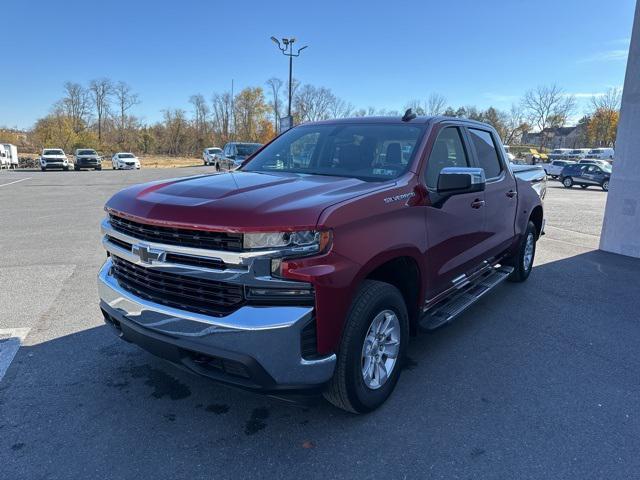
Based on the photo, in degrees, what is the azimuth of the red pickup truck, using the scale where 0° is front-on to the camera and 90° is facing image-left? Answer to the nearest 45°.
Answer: approximately 45°

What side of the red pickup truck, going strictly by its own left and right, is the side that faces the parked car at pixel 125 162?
right

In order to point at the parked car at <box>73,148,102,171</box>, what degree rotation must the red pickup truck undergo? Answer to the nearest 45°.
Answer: approximately 90° to its right

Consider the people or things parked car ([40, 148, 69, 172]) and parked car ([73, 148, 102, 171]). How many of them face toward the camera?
2

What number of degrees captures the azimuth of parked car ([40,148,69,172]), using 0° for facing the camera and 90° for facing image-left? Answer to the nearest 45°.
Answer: approximately 0°

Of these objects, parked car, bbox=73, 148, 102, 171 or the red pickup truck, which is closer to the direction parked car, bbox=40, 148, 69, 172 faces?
the red pickup truck

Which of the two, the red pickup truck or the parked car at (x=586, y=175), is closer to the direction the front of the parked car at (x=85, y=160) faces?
the red pickup truck

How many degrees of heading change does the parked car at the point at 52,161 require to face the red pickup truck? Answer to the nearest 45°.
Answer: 0° — it already faces it

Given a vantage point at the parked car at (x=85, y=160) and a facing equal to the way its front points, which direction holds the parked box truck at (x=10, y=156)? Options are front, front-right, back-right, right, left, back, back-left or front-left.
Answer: back-right
